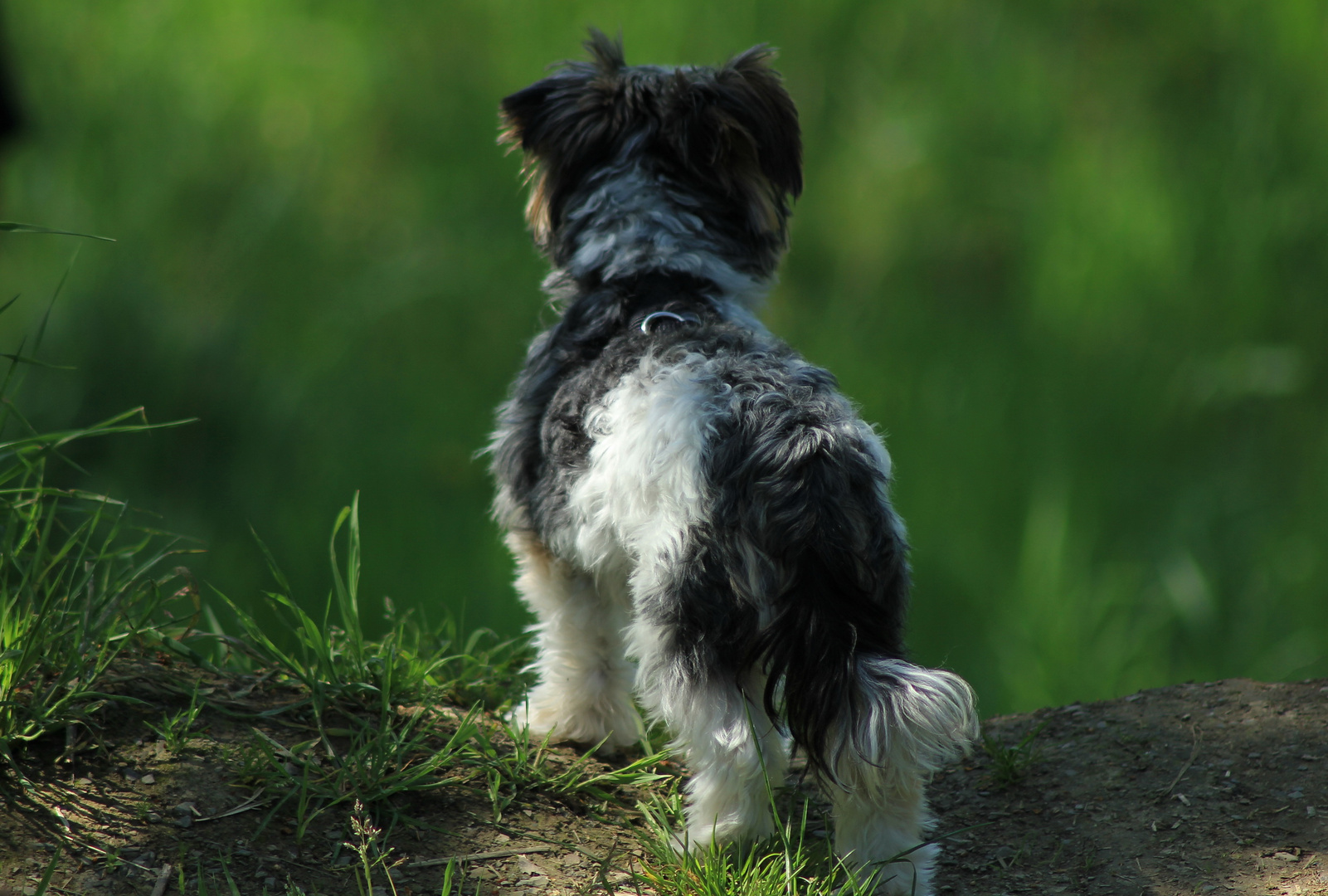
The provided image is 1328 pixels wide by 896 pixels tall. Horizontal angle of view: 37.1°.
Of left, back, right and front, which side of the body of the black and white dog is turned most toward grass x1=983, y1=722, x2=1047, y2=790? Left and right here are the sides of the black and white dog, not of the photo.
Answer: right

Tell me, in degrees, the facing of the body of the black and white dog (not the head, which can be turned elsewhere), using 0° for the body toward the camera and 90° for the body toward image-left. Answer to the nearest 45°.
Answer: approximately 135°
